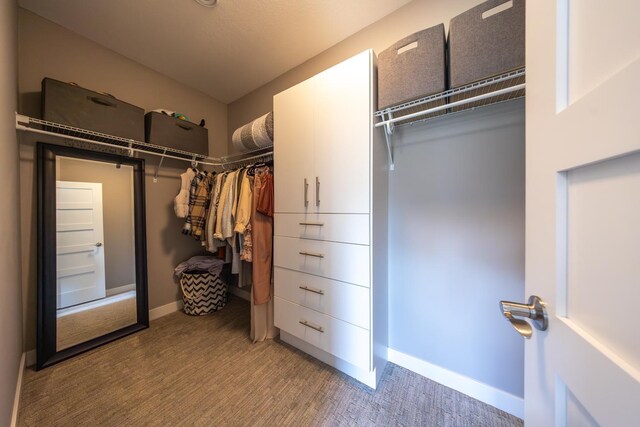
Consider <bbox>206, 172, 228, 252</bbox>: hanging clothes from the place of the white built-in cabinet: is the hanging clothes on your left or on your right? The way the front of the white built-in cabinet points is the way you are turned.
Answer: on your right

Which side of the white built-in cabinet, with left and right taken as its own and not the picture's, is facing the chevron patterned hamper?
right

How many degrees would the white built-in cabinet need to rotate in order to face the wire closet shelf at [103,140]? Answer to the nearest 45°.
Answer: approximately 45° to its right

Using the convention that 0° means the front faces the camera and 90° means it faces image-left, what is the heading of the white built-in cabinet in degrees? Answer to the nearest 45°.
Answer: approximately 45°

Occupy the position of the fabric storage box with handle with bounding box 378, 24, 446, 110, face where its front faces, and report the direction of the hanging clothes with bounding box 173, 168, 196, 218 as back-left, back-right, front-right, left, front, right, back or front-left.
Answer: front-right

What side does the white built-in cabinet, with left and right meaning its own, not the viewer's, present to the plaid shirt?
right

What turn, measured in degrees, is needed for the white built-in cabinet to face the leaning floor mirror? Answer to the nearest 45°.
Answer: approximately 45° to its right
